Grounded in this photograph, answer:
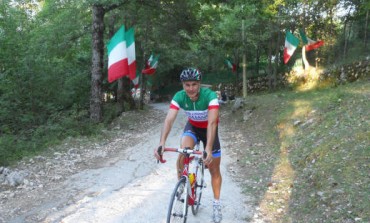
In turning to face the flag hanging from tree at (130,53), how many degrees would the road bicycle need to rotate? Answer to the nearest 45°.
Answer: approximately 135° to its right

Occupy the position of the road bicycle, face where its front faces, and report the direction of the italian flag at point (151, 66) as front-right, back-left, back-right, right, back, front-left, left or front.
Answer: back-right

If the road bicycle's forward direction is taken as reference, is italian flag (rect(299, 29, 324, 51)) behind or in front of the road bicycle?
behind

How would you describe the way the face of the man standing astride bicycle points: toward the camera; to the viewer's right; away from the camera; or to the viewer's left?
toward the camera

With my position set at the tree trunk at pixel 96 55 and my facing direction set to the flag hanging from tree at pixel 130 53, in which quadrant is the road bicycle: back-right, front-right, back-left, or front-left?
front-right

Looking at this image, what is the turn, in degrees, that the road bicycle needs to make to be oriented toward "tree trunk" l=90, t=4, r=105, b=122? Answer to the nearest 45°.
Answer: approximately 135° to its right

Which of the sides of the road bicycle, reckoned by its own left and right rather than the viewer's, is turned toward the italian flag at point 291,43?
back

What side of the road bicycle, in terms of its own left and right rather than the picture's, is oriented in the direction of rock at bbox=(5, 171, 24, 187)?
right

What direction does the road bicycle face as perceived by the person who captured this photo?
facing the viewer and to the left of the viewer

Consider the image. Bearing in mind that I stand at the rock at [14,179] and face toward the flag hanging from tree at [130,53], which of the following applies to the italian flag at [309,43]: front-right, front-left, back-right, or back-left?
front-right
